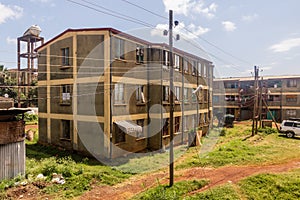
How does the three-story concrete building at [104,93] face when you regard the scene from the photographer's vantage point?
facing the viewer and to the right of the viewer

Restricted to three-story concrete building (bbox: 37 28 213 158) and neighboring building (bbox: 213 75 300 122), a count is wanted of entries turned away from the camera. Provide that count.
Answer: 0

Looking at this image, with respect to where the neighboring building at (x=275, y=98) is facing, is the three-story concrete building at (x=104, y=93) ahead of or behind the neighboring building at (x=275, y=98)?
ahead

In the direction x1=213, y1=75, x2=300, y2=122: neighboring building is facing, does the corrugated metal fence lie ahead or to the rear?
ahead

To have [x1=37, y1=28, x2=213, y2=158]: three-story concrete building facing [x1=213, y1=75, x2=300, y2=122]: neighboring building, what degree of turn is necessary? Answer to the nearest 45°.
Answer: approximately 90° to its left

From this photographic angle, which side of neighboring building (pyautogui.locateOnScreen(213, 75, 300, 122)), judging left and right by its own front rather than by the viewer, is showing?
front

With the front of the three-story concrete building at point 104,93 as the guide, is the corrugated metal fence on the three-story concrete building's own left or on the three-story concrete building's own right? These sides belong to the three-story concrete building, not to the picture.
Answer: on the three-story concrete building's own right

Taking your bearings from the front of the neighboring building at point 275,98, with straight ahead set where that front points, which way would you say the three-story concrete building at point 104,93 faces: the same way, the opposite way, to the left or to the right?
to the left
